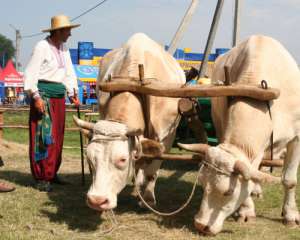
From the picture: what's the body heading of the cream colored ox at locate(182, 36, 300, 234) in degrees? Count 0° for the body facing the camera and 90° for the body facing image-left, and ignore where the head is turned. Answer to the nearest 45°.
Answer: approximately 45°

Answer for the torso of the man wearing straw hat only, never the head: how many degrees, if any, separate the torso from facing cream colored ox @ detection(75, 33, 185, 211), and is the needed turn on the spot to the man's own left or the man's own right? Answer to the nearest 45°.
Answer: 0° — they already face it

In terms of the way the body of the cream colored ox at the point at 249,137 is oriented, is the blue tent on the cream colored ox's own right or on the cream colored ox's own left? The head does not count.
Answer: on the cream colored ox's own right

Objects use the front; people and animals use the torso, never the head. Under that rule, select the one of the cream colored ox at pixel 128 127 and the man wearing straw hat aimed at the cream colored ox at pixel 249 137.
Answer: the man wearing straw hat

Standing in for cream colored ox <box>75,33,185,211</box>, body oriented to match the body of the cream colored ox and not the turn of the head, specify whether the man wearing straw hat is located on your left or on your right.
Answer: on your right

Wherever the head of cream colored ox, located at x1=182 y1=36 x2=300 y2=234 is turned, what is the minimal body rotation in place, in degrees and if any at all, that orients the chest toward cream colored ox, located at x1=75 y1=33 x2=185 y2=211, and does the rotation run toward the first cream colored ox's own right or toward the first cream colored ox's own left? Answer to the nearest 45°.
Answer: approximately 45° to the first cream colored ox's own right

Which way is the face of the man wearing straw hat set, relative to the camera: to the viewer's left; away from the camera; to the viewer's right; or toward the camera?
to the viewer's right

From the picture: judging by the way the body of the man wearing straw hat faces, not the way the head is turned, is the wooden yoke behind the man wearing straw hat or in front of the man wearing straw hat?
in front

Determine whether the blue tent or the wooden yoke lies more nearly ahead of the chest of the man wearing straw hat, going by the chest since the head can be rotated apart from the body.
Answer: the wooden yoke

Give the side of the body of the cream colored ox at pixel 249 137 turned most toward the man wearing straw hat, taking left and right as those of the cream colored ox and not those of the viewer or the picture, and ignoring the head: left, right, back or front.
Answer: right
